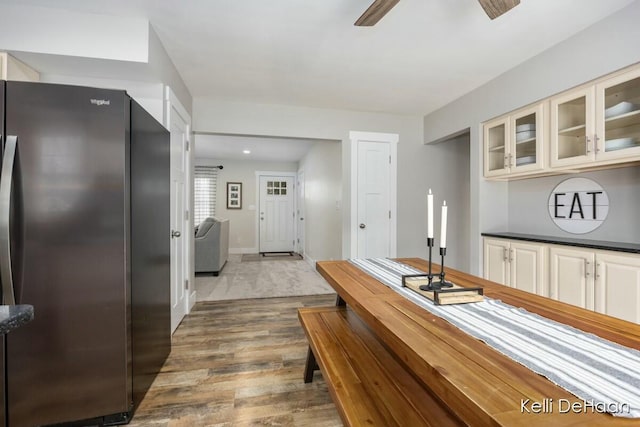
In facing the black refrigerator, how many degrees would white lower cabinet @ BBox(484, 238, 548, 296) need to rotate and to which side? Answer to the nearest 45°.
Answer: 0° — it already faces it

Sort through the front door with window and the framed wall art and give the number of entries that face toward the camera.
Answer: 2

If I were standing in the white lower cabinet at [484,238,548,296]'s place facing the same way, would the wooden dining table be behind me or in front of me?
in front

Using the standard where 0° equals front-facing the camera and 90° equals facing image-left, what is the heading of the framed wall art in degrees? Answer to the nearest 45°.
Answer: approximately 0°

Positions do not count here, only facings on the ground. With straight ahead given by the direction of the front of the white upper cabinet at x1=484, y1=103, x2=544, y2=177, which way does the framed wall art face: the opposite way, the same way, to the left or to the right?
to the left

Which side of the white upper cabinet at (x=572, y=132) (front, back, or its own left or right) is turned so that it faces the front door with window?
right

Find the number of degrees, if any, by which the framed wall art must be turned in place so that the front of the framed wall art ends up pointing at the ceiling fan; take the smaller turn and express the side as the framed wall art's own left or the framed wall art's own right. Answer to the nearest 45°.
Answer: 0° — it already faces it
